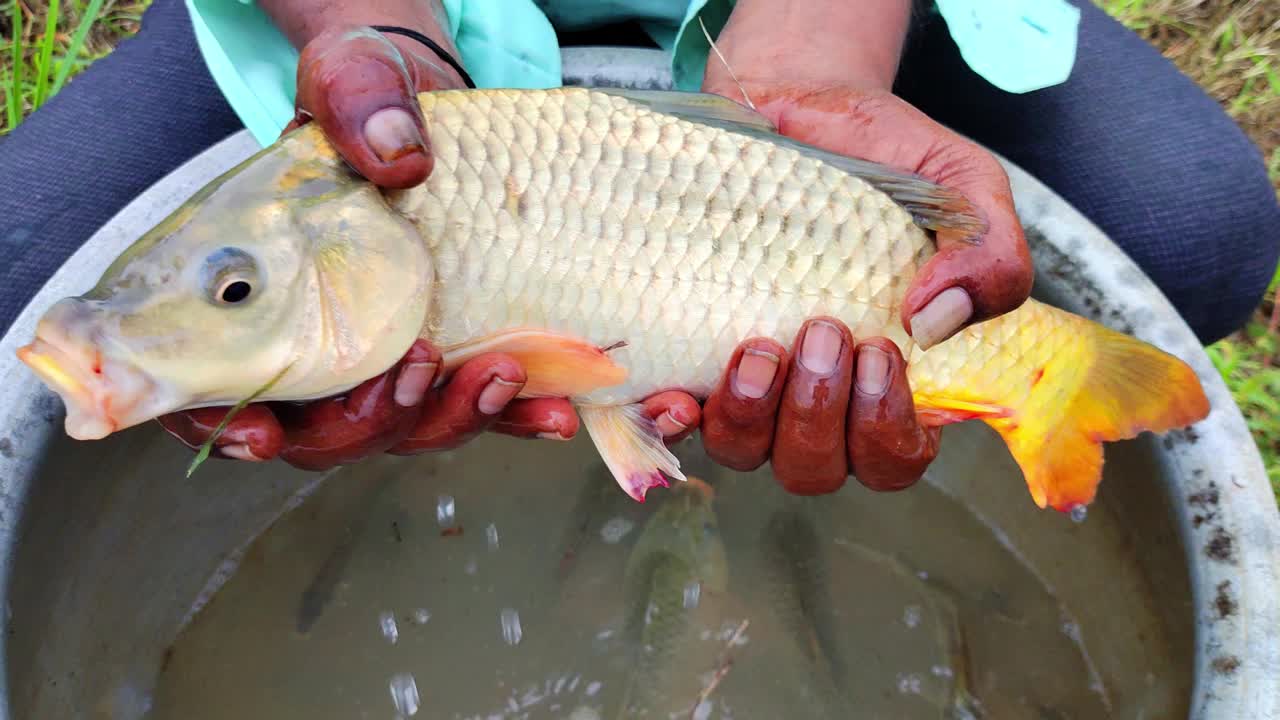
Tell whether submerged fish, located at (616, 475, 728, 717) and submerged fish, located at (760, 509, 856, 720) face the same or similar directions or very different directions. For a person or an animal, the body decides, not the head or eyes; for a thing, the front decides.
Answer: same or similar directions

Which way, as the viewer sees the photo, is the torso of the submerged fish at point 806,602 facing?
away from the camera

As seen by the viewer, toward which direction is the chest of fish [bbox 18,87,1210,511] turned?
to the viewer's left

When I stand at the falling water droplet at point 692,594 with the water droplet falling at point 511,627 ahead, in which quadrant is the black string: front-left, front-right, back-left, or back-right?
front-right

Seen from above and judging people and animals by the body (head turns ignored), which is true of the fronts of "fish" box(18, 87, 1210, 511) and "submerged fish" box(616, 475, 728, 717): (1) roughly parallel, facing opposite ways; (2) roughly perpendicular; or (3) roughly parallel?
roughly perpendicular

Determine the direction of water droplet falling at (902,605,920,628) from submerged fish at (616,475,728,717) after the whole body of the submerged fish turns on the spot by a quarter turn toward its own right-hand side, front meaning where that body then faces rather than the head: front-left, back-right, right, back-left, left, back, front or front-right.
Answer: front

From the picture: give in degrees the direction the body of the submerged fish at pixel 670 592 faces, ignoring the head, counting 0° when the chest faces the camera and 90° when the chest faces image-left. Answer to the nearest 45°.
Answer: approximately 180°

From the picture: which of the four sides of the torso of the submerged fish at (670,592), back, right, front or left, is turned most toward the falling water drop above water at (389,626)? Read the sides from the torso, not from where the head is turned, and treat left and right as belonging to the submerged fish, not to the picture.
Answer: left

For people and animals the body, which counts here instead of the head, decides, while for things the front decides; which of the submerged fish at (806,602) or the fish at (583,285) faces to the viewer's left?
the fish
